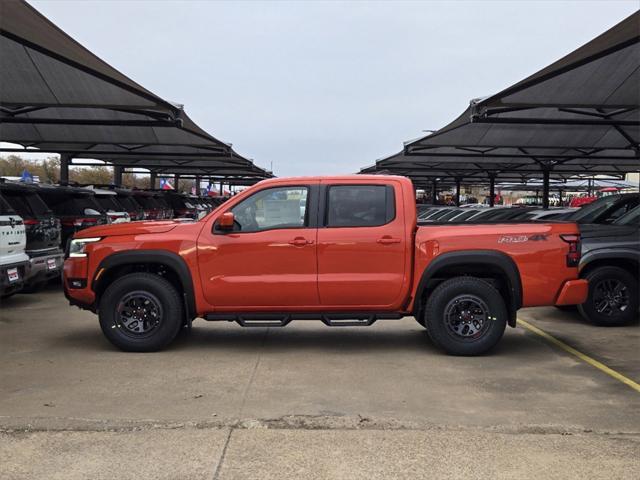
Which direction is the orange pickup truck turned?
to the viewer's left

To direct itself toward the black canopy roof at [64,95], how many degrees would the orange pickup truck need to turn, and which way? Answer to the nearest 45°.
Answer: approximately 45° to its right
